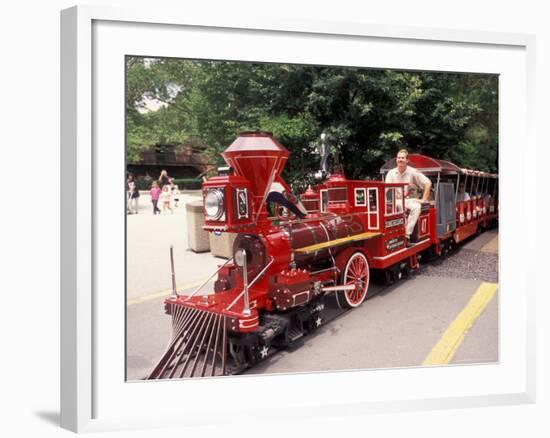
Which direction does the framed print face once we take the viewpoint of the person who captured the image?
facing the viewer and to the right of the viewer
